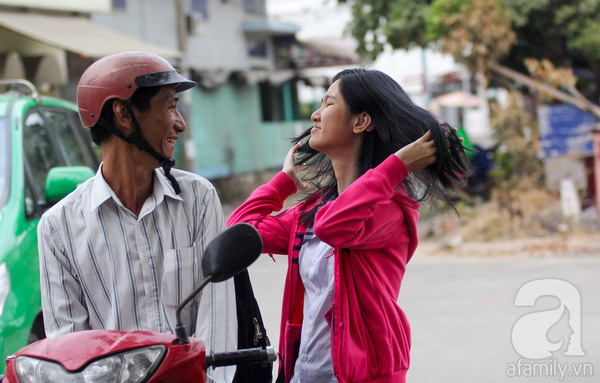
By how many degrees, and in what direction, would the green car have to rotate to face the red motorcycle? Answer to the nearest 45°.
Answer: approximately 45° to its left

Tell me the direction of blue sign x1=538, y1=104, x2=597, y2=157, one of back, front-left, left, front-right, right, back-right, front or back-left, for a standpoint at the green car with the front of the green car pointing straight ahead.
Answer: back

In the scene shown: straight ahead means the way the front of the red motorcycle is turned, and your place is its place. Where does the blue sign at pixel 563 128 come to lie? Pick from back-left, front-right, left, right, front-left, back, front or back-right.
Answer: back

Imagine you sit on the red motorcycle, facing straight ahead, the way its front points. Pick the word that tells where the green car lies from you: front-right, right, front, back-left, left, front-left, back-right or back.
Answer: back-right

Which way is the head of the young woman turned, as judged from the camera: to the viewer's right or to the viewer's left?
to the viewer's left

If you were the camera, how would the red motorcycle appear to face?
facing the viewer and to the left of the viewer

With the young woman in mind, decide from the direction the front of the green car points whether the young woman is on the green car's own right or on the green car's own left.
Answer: on the green car's own left

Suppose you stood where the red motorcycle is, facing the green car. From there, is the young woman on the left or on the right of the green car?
right

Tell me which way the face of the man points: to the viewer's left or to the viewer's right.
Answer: to the viewer's right

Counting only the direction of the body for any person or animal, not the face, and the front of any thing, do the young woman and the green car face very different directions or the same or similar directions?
same or similar directions

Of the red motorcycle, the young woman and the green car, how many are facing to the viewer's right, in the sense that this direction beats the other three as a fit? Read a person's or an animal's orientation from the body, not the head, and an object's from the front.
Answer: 0

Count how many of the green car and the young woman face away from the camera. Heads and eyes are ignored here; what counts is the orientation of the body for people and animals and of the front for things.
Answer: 0

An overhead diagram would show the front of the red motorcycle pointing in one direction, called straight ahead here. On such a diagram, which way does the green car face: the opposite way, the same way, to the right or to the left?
the same way

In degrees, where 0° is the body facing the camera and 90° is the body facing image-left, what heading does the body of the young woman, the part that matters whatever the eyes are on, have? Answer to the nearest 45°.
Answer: approximately 45°
